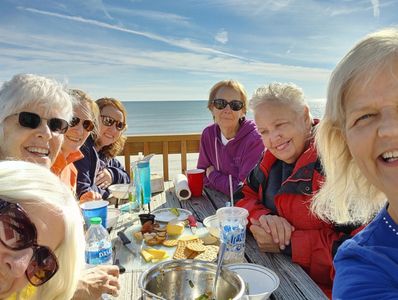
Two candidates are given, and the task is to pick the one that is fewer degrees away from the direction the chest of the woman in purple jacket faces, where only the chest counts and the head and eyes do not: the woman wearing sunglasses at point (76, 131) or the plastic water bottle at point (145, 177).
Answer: the plastic water bottle

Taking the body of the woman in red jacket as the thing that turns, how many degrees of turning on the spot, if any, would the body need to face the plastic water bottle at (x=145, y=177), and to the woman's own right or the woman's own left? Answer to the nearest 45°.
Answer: approximately 45° to the woman's own right

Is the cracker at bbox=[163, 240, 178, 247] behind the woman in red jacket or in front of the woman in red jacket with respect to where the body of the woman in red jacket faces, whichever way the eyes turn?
in front

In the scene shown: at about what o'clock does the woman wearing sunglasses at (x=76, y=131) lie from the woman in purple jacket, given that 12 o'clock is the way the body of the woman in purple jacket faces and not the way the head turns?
The woman wearing sunglasses is roughly at 2 o'clock from the woman in purple jacket.

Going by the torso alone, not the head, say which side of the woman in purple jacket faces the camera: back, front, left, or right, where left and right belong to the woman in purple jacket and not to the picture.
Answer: front

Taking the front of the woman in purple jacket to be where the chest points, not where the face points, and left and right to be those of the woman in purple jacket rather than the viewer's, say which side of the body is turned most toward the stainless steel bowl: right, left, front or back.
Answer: front

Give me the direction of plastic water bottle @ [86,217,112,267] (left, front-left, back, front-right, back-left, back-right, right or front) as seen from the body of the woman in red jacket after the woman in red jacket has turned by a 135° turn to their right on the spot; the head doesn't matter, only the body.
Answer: back-left

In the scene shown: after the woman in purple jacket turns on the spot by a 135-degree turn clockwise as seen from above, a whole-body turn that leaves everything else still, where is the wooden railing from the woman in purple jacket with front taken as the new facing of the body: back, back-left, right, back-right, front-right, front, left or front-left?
front

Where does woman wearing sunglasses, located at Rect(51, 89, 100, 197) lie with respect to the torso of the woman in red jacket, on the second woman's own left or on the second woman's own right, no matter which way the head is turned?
on the second woman's own right

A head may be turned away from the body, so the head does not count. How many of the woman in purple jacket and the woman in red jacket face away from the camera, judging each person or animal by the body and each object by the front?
0

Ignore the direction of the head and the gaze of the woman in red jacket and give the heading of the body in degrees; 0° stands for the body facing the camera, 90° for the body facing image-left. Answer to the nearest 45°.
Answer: approximately 45°
